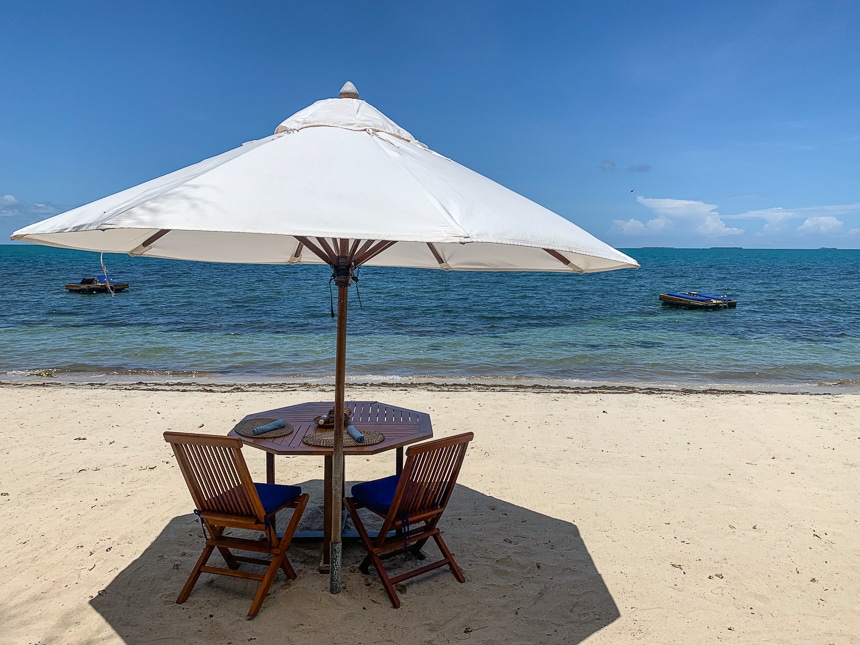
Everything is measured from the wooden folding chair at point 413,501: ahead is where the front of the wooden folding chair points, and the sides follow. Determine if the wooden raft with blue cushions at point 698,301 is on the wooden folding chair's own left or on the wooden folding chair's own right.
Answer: on the wooden folding chair's own right

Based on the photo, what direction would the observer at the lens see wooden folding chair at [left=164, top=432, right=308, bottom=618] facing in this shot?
facing away from the viewer and to the right of the viewer
